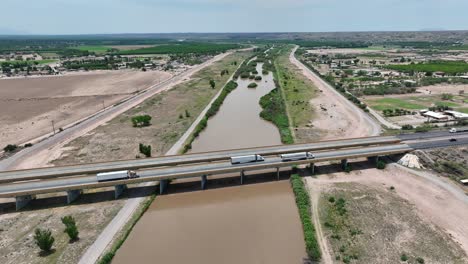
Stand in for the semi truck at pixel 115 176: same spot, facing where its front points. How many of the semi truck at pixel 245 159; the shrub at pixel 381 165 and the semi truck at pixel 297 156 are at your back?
0

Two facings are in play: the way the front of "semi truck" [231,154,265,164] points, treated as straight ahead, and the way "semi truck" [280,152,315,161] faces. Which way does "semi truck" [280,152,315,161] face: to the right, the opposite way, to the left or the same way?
the same way

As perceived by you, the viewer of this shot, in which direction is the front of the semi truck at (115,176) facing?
facing to the right of the viewer
